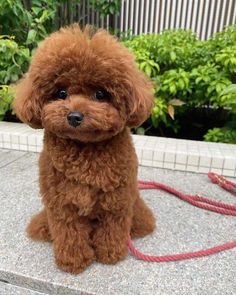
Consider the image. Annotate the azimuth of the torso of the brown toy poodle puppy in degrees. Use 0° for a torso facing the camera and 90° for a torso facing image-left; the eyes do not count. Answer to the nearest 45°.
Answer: approximately 0°

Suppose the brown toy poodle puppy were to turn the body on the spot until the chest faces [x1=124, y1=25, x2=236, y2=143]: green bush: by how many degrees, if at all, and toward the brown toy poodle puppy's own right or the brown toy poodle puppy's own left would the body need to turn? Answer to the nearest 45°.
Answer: approximately 135° to the brown toy poodle puppy's own left

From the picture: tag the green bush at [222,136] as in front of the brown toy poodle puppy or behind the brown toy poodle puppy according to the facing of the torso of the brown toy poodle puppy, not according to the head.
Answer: behind

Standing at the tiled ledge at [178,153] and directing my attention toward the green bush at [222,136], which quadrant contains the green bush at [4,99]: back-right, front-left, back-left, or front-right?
back-left

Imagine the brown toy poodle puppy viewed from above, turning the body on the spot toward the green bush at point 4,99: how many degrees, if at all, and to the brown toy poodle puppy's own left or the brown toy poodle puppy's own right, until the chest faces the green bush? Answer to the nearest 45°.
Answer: approximately 180°

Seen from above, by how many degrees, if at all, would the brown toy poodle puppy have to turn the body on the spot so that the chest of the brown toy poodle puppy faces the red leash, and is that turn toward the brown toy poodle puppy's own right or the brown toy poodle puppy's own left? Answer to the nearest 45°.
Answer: approximately 135° to the brown toy poodle puppy's own left

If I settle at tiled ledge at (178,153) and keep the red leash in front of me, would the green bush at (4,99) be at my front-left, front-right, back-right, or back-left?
back-right

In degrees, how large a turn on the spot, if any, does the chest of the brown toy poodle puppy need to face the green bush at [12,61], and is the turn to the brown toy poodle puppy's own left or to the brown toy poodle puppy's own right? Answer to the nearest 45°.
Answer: approximately 180°
